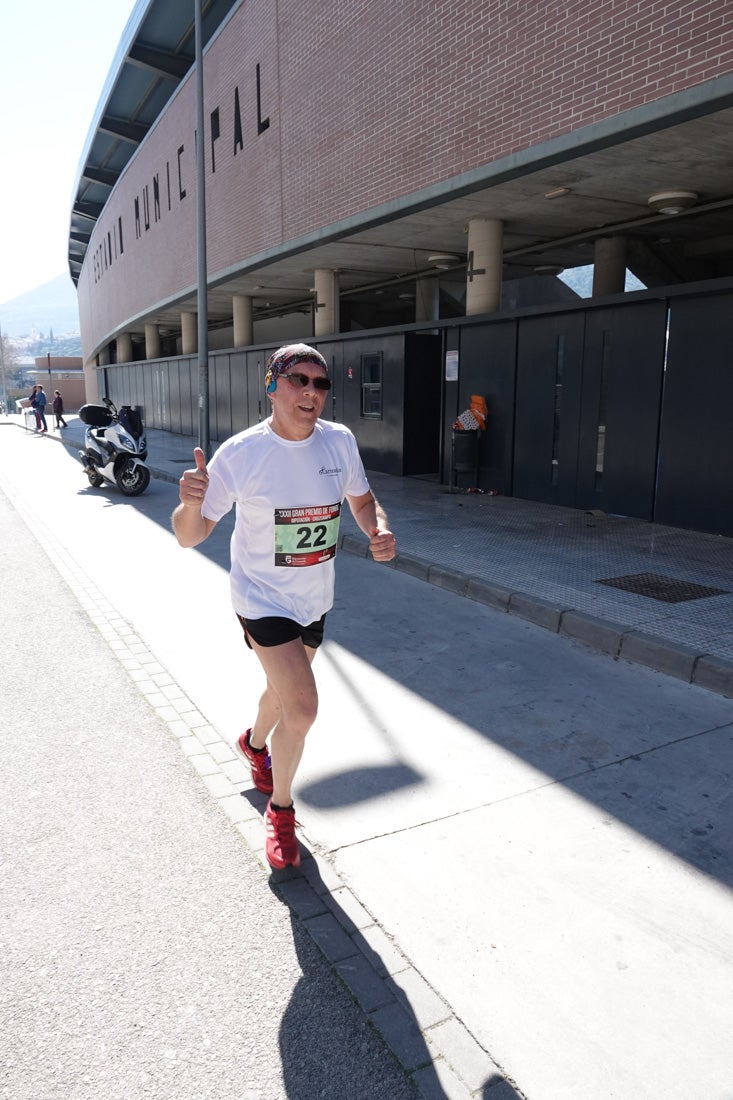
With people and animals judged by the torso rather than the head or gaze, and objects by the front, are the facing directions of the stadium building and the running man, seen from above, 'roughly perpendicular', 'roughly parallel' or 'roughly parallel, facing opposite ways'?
roughly perpendicular

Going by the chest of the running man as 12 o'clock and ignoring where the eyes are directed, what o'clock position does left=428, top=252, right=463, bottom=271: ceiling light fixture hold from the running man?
The ceiling light fixture is roughly at 8 o'clock from the running man.

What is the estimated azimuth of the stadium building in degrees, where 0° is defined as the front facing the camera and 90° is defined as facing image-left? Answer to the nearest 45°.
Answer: approximately 45°

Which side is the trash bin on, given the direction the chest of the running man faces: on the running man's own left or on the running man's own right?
on the running man's own left

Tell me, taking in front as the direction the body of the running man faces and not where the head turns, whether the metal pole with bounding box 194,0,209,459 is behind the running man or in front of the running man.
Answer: behind

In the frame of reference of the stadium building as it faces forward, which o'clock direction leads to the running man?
The running man is roughly at 11 o'clock from the stadium building.
